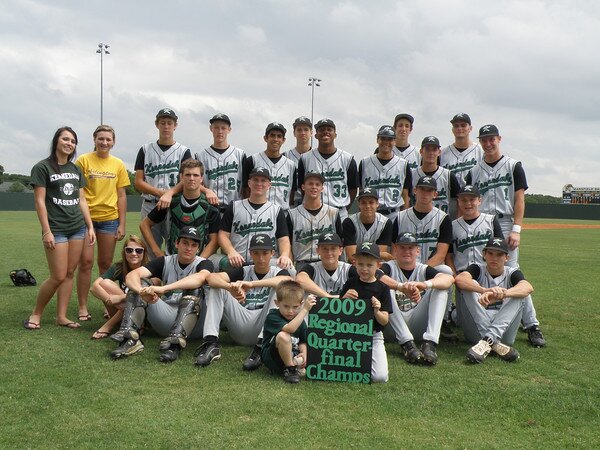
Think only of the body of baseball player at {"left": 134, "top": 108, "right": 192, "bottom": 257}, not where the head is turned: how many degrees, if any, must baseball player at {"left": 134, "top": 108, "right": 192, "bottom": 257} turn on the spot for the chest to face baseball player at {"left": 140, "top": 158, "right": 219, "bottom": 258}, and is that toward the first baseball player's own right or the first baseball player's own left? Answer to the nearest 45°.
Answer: approximately 45° to the first baseball player's own left

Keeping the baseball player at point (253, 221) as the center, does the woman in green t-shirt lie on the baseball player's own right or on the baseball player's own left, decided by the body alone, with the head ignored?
on the baseball player's own right

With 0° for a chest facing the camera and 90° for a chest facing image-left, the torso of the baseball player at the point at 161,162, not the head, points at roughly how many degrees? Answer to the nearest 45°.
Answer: approximately 0°

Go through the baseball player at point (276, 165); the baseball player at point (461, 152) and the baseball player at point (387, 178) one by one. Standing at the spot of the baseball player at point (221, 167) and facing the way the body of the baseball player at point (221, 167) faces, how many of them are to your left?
3

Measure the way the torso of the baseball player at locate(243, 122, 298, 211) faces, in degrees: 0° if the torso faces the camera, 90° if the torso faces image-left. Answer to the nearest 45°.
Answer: approximately 0°

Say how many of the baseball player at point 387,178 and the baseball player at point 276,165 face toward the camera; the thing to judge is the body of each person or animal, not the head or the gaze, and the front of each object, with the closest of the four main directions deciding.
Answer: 2

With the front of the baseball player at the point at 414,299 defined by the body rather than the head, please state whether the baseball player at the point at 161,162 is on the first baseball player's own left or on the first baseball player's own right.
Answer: on the first baseball player's own right

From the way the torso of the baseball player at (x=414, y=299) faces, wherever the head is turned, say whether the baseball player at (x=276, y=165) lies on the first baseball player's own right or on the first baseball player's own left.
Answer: on the first baseball player's own right
